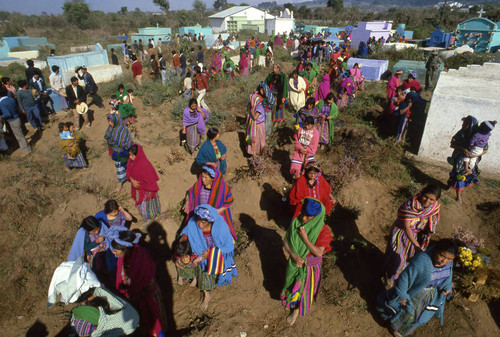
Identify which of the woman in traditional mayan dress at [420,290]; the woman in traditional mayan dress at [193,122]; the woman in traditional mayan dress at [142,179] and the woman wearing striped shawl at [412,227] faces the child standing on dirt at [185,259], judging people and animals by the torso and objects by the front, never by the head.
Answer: the woman in traditional mayan dress at [193,122]

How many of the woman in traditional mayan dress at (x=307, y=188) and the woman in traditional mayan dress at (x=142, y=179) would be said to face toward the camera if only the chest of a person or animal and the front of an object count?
1

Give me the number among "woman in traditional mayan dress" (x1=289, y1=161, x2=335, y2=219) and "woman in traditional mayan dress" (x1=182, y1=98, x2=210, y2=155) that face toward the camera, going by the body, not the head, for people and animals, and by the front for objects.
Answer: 2

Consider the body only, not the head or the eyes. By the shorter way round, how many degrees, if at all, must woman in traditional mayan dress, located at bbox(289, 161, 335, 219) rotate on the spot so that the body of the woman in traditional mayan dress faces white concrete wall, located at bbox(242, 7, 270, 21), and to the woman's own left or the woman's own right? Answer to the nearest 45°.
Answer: approximately 180°

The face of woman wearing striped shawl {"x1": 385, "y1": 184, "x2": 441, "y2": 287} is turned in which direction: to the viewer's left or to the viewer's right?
to the viewer's left

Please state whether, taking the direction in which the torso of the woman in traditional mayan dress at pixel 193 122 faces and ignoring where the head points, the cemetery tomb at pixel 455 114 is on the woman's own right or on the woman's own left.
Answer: on the woman's own left

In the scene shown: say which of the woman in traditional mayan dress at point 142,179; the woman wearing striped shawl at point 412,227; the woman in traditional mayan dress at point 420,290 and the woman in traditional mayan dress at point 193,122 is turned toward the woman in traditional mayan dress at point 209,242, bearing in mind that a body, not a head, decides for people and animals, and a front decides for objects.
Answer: the woman in traditional mayan dress at point 193,122
